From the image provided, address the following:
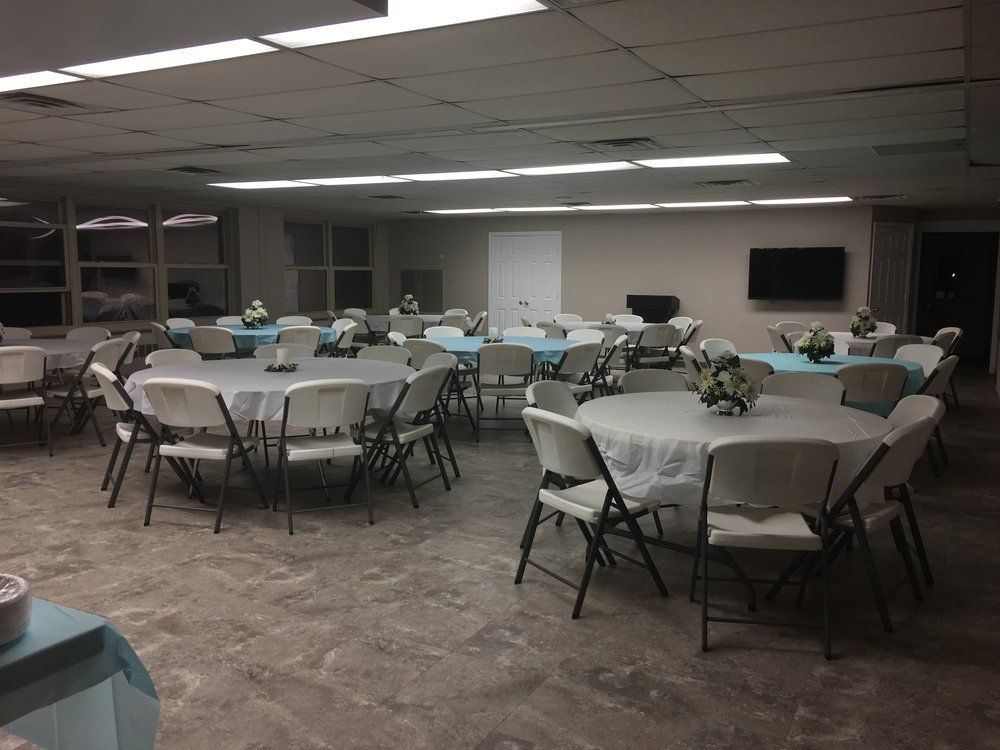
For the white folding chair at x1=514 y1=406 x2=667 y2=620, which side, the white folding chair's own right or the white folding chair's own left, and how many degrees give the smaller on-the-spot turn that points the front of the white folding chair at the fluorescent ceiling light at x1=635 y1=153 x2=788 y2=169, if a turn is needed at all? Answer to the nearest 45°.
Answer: approximately 45° to the white folding chair's own left

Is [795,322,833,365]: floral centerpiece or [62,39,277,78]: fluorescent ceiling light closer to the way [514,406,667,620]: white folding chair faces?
the floral centerpiece

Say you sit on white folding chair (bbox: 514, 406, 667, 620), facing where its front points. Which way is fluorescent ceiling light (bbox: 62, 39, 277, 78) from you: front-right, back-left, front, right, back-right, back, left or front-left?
back-left

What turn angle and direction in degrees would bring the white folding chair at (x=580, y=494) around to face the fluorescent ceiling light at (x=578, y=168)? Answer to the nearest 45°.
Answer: approximately 45° to its left

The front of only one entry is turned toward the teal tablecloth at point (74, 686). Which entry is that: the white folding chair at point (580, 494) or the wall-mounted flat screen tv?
the wall-mounted flat screen tv

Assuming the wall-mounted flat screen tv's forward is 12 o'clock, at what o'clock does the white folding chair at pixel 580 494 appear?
The white folding chair is roughly at 12 o'clock from the wall-mounted flat screen tv.

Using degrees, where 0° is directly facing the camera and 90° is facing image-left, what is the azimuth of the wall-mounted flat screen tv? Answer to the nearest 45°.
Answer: approximately 0°

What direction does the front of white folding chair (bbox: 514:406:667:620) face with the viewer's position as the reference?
facing away from the viewer and to the right of the viewer

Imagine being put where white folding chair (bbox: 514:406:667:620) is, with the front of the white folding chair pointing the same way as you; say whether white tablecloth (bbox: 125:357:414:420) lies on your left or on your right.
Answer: on your left

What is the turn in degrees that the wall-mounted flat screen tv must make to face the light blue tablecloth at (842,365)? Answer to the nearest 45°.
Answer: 0° — it already faces it

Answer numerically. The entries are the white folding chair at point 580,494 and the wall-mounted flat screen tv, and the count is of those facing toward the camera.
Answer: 1

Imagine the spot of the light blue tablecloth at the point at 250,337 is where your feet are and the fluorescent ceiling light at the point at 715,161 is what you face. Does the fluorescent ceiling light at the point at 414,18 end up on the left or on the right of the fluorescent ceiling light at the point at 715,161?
right

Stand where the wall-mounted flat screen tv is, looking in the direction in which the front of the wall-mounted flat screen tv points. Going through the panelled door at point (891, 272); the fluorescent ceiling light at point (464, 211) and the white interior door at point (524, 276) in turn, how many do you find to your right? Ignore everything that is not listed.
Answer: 2
